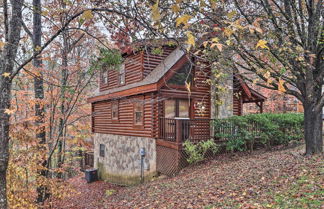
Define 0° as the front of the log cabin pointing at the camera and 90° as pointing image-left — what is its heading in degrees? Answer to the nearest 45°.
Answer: approximately 315°

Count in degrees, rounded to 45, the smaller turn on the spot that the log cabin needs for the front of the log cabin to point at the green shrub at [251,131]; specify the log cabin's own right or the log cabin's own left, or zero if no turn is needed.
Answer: approximately 45° to the log cabin's own left
